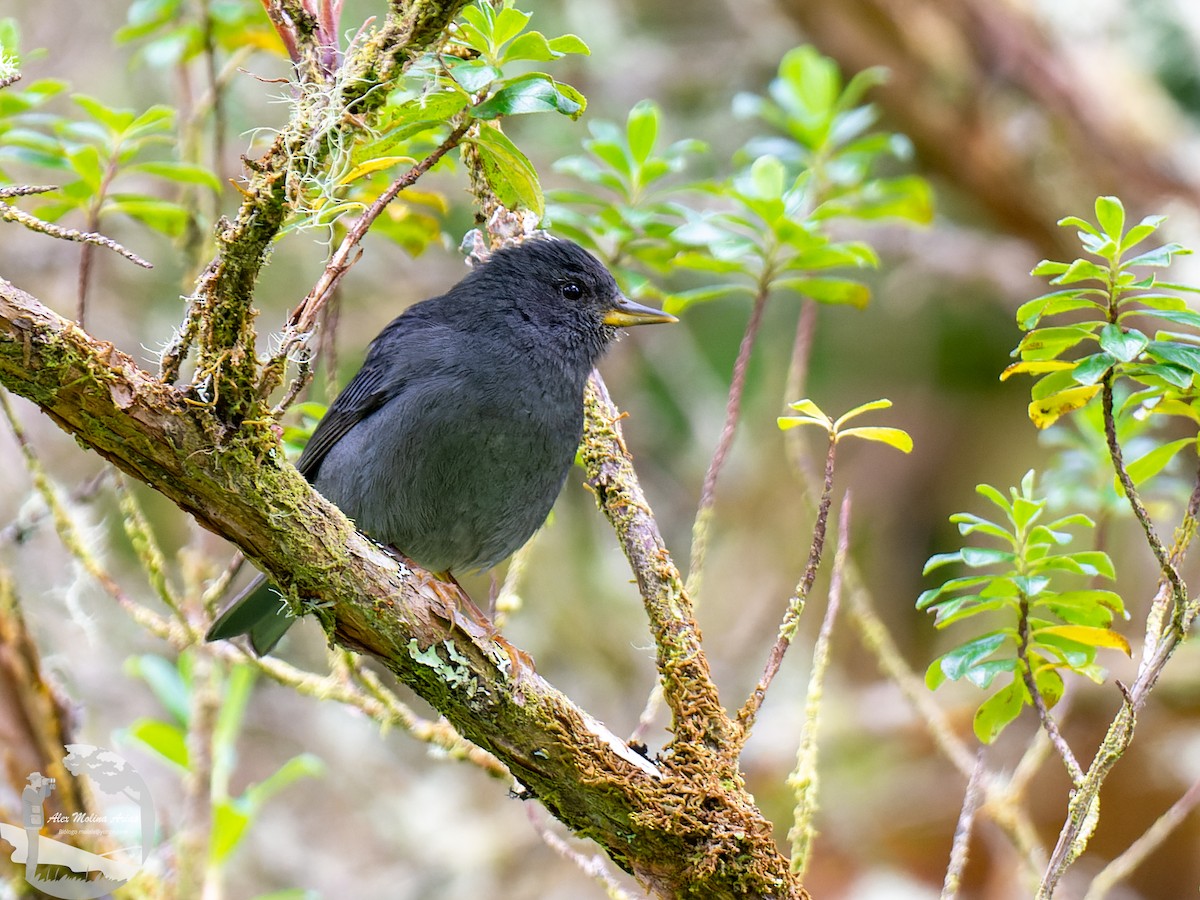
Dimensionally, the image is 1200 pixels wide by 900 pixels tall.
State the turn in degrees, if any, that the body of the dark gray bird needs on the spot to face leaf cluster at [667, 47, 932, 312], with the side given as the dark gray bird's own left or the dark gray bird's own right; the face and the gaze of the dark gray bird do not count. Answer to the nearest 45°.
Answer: approximately 45° to the dark gray bird's own left

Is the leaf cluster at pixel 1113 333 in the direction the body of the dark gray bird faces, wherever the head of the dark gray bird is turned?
yes

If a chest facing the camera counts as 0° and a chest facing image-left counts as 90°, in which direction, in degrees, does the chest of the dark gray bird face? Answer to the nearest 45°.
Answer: approximately 315°
